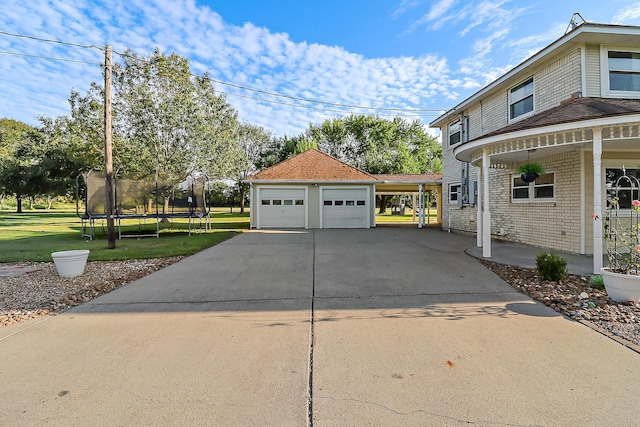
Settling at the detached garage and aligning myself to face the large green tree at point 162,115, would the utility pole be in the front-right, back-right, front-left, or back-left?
front-left

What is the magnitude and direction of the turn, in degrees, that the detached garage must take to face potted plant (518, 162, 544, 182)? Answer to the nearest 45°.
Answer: approximately 45° to its left

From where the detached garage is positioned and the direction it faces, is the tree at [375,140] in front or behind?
behind

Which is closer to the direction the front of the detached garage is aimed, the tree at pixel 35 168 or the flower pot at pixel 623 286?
the flower pot

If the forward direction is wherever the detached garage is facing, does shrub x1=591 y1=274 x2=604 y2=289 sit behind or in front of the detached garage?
in front

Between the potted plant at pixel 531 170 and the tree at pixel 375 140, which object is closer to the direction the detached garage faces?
the potted plant

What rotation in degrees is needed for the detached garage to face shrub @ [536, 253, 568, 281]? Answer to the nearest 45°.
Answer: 0° — it already faces it

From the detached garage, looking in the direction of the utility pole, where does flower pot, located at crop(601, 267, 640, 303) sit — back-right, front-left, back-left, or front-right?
front-left

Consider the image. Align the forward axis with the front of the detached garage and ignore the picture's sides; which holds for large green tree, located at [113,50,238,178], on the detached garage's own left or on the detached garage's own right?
on the detached garage's own right

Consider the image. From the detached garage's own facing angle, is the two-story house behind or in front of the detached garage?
in front

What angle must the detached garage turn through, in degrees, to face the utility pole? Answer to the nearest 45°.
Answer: approximately 45° to its right

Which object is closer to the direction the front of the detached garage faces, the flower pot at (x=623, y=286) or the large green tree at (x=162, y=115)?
the flower pot

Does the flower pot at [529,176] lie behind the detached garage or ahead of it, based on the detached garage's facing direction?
ahead

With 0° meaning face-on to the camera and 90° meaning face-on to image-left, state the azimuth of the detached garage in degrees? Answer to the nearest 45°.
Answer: approximately 0°
